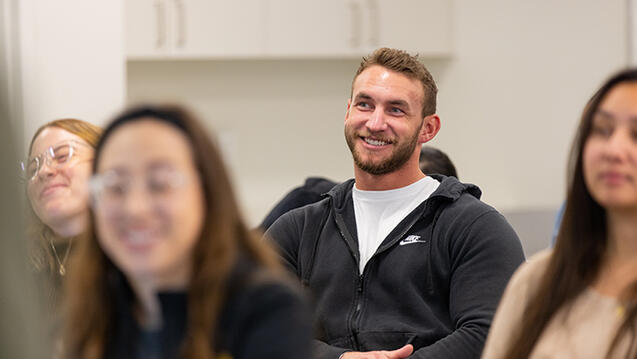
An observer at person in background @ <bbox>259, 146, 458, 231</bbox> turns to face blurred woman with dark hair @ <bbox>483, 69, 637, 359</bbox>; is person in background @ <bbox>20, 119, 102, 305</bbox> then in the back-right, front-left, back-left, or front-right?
front-right

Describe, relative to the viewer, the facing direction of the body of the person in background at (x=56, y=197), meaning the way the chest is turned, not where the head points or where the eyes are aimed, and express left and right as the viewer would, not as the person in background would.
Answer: facing the viewer and to the left of the viewer

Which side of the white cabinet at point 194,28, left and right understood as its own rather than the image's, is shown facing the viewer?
front

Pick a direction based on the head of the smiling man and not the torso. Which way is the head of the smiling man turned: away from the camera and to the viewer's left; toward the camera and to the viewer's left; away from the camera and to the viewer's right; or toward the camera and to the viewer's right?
toward the camera and to the viewer's left

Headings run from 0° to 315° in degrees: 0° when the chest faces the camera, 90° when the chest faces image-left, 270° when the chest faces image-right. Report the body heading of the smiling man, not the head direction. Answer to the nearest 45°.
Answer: approximately 45°

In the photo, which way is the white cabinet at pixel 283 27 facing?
toward the camera

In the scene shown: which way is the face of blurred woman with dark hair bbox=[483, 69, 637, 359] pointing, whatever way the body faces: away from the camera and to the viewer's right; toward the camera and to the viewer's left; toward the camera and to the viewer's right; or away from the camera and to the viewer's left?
toward the camera and to the viewer's left

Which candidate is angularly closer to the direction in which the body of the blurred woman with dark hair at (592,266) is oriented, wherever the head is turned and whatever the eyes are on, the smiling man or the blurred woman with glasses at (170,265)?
the blurred woman with glasses

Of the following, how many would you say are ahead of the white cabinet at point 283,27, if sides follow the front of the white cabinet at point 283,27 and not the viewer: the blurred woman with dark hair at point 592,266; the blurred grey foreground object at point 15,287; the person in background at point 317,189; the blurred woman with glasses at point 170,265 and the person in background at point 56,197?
5

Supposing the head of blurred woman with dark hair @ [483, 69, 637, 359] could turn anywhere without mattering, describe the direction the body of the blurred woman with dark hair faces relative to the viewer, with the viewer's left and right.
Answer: facing the viewer
